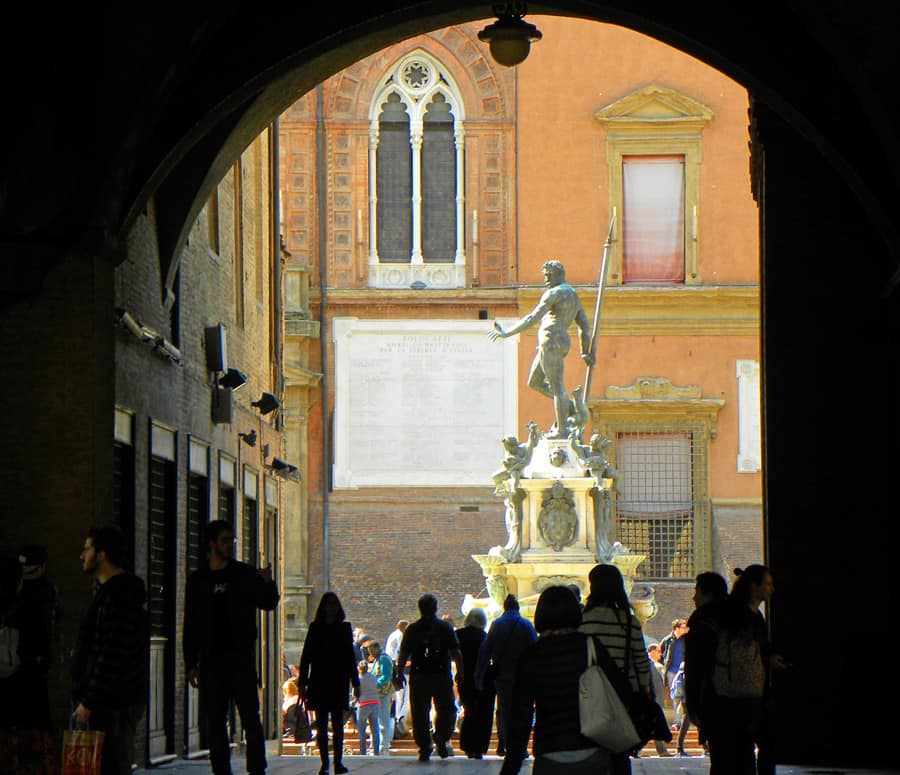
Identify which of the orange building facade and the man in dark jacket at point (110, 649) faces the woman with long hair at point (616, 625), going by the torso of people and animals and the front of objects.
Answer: the orange building facade

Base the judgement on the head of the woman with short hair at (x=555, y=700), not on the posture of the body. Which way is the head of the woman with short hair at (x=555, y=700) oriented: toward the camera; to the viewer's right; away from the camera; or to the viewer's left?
away from the camera

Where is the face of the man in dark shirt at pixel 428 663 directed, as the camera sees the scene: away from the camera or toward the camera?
away from the camera

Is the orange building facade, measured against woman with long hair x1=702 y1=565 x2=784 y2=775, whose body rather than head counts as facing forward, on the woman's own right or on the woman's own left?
on the woman's own left

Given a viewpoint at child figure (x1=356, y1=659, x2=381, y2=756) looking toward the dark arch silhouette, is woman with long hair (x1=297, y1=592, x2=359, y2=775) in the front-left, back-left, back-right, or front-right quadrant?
front-right

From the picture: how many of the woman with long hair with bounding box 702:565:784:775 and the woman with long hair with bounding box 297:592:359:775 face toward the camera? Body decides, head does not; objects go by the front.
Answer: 1

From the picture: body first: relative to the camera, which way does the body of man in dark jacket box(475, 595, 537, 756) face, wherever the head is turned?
away from the camera

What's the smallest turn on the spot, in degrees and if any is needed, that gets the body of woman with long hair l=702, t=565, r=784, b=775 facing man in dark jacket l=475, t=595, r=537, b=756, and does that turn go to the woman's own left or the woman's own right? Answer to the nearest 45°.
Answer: approximately 90° to the woman's own left

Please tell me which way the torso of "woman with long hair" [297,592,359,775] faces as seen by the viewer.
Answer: toward the camera

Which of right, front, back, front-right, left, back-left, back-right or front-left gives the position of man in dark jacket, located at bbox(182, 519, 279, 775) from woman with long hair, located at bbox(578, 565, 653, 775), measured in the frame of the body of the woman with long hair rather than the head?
front-left

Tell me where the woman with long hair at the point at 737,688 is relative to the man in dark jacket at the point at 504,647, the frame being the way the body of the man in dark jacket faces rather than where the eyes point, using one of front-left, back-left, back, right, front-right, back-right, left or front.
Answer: back

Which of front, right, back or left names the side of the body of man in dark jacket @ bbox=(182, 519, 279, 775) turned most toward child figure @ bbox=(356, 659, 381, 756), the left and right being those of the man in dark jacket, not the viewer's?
back

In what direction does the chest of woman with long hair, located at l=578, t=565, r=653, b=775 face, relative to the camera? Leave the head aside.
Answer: away from the camera

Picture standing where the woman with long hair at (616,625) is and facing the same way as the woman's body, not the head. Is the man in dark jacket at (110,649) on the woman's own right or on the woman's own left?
on the woman's own left

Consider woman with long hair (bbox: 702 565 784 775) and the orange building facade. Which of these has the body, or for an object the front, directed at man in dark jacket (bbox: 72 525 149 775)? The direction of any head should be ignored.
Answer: the orange building facade
